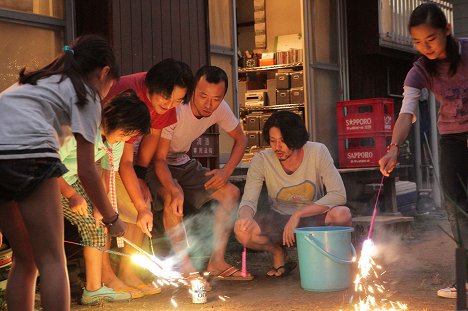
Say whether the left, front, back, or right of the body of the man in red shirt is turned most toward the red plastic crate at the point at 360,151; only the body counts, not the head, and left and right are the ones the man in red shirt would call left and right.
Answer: left

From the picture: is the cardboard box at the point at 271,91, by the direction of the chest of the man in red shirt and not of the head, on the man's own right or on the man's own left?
on the man's own left

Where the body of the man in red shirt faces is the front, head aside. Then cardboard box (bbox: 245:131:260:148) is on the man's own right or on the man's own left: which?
on the man's own left

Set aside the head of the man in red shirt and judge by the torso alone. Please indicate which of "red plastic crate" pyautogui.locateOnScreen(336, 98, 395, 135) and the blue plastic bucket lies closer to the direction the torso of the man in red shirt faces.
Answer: the blue plastic bucket
